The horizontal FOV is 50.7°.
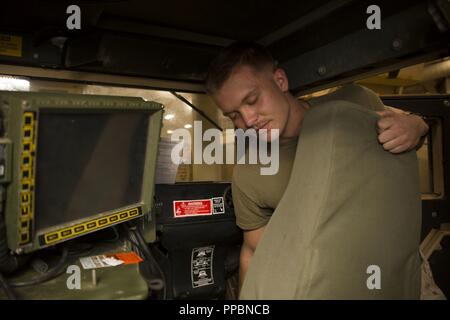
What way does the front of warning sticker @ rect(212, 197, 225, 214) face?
toward the camera

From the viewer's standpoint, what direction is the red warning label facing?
toward the camera

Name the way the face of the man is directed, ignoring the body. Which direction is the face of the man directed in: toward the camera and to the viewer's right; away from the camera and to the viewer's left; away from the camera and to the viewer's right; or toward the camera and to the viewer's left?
toward the camera and to the viewer's left

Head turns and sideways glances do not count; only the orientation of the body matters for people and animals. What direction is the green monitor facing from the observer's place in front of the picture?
facing the viewer and to the right of the viewer

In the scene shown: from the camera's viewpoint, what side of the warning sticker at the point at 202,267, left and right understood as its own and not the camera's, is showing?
front

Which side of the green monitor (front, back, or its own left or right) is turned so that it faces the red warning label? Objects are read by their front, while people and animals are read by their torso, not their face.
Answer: left

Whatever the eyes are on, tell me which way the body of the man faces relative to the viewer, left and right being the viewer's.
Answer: facing the viewer and to the left of the viewer

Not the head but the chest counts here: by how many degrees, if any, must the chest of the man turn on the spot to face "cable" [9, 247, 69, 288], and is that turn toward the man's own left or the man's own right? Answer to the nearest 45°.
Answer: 0° — they already face it
